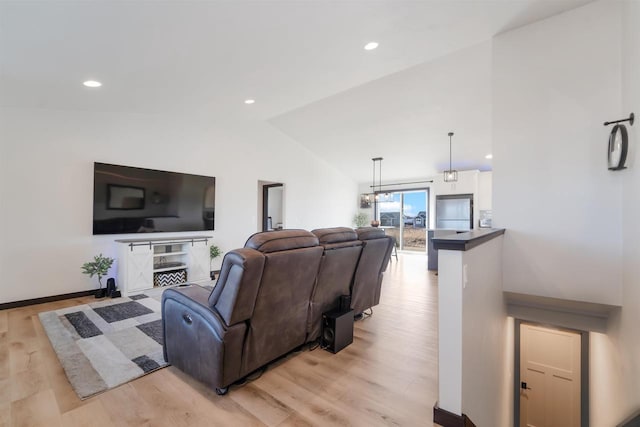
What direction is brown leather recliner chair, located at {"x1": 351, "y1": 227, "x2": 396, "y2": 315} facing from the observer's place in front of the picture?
facing away from the viewer and to the left of the viewer

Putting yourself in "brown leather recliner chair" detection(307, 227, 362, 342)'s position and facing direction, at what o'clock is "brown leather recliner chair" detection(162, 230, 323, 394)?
"brown leather recliner chair" detection(162, 230, 323, 394) is roughly at 9 o'clock from "brown leather recliner chair" detection(307, 227, 362, 342).

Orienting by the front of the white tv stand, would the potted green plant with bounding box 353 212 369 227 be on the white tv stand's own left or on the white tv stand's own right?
on the white tv stand's own left

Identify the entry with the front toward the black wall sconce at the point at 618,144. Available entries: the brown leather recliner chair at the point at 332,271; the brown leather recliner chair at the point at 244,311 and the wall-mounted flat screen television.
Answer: the wall-mounted flat screen television

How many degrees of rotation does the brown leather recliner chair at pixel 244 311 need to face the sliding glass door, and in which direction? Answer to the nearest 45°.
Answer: approximately 90° to its right

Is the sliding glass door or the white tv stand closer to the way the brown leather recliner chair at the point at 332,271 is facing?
the white tv stand

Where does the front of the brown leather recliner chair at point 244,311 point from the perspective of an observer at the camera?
facing away from the viewer and to the left of the viewer

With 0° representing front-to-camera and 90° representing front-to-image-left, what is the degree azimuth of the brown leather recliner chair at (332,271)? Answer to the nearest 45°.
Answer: approximately 135°

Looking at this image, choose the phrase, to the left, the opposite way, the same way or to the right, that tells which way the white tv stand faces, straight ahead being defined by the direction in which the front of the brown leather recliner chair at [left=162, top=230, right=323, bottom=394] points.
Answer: the opposite way
